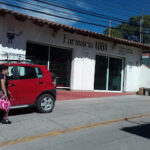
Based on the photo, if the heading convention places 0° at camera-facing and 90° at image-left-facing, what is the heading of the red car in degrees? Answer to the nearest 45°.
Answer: approximately 90°
